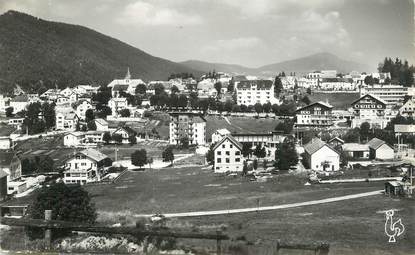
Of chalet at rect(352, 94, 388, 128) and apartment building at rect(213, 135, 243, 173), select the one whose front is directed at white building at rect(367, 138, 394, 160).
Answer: the chalet

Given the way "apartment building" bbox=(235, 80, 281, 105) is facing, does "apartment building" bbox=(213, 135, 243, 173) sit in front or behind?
in front

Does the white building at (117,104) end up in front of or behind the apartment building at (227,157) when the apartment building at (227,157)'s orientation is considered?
behind

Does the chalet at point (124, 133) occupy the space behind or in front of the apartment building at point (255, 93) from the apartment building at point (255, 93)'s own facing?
in front

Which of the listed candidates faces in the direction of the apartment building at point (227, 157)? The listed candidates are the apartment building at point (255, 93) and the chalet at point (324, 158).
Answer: the apartment building at point (255, 93)

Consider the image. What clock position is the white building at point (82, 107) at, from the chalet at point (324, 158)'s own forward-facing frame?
The white building is roughly at 4 o'clock from the chalet.

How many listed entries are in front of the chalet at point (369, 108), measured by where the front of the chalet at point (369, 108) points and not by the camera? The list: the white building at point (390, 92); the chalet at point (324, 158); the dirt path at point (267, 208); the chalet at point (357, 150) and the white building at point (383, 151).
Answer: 4

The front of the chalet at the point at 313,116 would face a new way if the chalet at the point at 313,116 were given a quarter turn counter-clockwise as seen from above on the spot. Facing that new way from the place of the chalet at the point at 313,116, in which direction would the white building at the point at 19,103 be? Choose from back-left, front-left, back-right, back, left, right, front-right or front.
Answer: back

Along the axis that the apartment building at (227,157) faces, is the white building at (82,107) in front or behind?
behind

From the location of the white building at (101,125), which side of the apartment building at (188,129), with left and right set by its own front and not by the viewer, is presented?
right

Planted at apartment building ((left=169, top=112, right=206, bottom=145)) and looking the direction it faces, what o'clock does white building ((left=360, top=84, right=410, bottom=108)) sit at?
The white building is roughly at 8 o'clock from the apartment building.

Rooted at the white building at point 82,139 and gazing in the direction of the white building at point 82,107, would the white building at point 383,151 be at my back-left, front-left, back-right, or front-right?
back-right

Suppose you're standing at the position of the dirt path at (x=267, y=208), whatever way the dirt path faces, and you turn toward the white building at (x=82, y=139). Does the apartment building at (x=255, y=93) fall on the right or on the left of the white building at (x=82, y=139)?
right
